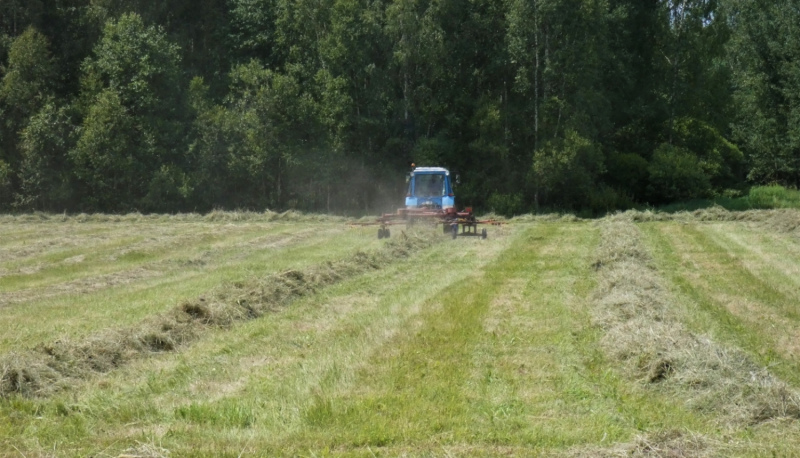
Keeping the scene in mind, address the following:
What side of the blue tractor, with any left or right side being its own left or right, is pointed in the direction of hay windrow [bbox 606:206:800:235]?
right

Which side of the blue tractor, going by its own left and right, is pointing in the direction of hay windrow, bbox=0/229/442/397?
back

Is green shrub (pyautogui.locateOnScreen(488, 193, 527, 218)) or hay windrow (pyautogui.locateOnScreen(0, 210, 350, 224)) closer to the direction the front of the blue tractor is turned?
the green shrub

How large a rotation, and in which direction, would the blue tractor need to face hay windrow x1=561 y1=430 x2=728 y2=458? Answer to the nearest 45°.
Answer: approximately 180°

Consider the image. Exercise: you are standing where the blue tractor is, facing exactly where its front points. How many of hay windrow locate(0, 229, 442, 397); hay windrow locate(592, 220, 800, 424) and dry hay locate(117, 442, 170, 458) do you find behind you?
3

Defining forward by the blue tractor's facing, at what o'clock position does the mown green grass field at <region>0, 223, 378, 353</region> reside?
The mown green grass field is roughly at 7 o'clock from the blue tractor.

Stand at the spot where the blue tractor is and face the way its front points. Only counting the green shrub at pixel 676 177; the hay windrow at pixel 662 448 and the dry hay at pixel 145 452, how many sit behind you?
2

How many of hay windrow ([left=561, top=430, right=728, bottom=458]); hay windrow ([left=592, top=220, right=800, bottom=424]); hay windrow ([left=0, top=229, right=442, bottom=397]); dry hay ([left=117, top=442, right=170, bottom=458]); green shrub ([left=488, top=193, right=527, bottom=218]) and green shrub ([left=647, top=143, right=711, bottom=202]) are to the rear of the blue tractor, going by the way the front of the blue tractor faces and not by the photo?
4

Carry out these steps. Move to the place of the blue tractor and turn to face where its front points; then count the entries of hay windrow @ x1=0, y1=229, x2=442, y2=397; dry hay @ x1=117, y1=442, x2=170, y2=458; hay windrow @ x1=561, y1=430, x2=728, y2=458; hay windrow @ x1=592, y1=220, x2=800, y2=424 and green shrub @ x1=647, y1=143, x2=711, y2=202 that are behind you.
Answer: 4

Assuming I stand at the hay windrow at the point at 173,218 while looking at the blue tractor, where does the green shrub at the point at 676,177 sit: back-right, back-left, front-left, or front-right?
front-left

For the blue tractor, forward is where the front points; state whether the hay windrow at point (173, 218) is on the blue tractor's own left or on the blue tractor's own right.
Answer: on the blue tractor's own left

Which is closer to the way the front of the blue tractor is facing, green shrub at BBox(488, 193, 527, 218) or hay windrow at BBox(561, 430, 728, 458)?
the green shrub

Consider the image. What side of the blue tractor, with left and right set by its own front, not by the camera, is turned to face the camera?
back

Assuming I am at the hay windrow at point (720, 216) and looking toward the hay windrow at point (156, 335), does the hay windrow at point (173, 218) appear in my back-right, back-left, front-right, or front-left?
front-right

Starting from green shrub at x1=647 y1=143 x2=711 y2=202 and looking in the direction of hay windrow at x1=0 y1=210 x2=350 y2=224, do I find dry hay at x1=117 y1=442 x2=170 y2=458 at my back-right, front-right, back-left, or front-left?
front-left

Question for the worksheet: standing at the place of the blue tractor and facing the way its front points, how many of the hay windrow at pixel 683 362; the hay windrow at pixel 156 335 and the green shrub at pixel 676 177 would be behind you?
2

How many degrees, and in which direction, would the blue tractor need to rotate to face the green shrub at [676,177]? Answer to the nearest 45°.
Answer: approximately 45° to its right

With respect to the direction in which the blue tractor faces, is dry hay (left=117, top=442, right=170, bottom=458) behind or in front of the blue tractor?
behind

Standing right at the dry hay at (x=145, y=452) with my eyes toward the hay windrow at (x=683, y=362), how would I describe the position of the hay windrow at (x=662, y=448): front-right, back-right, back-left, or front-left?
front-right
